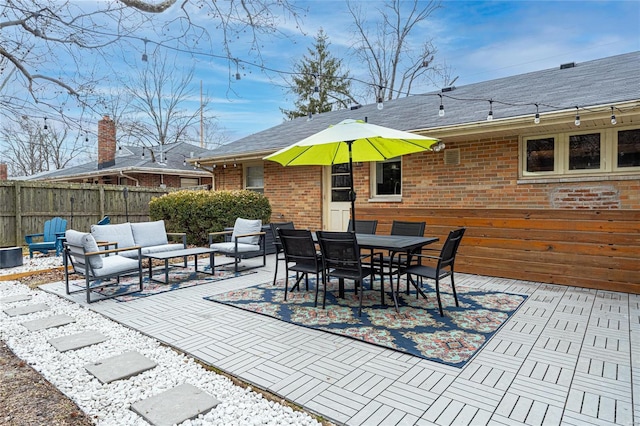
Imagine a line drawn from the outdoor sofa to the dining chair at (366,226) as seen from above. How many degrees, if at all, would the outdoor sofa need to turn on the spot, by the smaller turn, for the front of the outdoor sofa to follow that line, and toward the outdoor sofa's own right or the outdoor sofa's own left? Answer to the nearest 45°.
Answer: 0° — it already faces it

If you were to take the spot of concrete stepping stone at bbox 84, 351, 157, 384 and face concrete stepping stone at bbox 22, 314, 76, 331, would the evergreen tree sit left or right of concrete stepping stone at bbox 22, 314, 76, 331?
right

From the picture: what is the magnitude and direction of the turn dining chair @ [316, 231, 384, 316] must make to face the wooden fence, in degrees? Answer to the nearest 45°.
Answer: approximately 90° to its left

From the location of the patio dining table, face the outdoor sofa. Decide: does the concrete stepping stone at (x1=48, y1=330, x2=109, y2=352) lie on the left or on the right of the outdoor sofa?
left

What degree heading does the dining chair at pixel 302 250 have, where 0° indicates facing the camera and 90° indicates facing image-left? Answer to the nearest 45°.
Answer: approximately 225°

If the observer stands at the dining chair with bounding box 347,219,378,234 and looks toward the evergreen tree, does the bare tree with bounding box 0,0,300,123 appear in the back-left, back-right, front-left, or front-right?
back-left

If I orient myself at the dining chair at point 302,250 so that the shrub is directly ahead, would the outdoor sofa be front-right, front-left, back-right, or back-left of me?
front-left

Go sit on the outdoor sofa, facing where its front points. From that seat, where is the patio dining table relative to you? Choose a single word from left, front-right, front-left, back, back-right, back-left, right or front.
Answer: front

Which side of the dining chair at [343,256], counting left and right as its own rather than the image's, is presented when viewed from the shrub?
left

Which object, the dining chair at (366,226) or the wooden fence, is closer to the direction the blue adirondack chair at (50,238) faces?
the dining chair

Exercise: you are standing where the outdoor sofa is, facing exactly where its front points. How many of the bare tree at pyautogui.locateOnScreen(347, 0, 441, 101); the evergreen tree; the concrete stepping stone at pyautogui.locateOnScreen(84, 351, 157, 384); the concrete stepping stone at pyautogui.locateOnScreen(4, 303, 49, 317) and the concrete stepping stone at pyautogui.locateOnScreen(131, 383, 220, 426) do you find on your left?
2

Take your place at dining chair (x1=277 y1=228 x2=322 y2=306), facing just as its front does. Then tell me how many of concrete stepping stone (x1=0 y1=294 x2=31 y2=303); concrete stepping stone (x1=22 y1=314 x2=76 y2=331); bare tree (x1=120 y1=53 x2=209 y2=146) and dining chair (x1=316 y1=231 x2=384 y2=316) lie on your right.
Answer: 1

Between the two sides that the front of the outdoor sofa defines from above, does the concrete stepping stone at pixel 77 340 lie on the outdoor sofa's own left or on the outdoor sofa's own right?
on the outdoor sofa's own right

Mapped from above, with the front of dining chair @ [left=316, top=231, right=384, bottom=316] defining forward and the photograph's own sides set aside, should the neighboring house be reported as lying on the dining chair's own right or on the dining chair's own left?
on the dining chair's own left

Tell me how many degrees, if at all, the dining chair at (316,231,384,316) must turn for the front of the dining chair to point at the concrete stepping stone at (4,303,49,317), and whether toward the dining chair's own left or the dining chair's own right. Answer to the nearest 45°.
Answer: approximately 135° to the dining chair's own left
